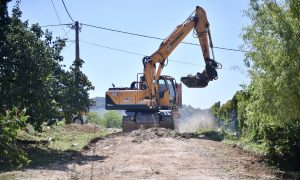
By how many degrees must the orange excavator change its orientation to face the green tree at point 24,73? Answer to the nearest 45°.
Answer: approximately 135° to its right

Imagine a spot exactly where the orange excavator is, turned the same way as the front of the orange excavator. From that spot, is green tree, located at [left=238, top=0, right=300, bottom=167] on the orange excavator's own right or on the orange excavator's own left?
on the orange excavator's own right

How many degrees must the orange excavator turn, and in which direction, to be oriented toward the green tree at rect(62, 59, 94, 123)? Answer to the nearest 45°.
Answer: approximately 135° to its right

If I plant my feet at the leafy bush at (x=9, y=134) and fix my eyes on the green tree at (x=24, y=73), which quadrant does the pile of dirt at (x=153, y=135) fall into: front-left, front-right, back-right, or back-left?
front-right

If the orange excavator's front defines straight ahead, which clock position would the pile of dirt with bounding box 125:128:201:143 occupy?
The pile of dirt is roughly at 3 o'clock from the orange excavator.

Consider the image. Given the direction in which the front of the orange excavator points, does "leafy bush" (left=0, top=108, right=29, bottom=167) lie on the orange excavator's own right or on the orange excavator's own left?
on the orange excavator's own right

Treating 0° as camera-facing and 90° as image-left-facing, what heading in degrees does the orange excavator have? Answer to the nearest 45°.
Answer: approximately 270°
